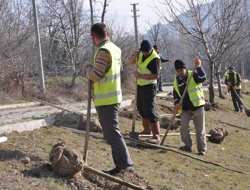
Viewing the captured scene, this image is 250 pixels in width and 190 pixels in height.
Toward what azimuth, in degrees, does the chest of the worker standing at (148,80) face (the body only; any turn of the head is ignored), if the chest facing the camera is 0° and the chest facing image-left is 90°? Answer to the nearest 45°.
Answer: approximately 45°

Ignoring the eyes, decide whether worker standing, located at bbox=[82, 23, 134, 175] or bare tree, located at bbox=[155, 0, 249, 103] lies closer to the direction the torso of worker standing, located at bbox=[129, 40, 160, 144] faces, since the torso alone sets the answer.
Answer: the worker standing

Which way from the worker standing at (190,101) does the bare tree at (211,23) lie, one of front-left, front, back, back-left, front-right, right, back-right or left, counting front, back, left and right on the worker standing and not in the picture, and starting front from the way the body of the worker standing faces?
back-right

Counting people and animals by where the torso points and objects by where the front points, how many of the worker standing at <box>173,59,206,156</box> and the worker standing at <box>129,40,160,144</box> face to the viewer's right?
0

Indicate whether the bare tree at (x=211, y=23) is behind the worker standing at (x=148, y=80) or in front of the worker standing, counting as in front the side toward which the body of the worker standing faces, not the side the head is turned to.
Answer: behind

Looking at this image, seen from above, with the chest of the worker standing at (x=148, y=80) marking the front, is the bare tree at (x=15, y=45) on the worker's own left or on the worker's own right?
on the worker's own right

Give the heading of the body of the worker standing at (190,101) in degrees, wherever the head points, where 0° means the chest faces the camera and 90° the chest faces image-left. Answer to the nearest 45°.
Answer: approximately 45°
